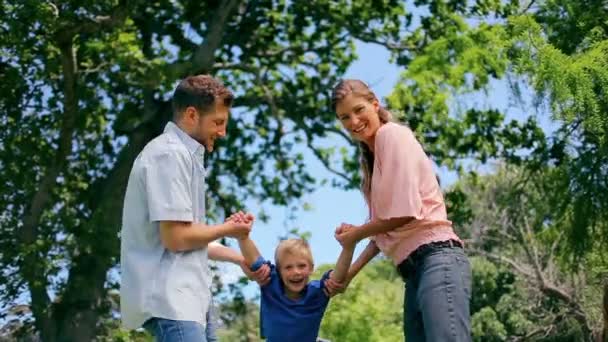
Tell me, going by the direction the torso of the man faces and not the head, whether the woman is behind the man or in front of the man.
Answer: in front

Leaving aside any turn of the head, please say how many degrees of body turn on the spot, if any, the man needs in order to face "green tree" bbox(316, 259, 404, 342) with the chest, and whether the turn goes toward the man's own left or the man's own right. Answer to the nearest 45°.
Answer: approximately 90° to the man's own left

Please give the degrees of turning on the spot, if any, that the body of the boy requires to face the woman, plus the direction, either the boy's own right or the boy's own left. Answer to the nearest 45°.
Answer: approximately 45° to the boy's own left

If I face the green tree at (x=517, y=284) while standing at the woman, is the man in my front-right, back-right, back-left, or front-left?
back-left

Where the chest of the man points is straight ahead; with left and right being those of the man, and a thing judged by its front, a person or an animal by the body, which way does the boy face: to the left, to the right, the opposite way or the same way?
to the right

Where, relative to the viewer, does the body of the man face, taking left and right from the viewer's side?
facing to the right of the viewer

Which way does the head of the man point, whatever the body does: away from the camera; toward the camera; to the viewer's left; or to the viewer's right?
to the viewer's right

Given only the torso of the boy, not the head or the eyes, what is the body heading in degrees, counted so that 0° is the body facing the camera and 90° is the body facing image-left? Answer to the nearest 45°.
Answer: approximately 0°

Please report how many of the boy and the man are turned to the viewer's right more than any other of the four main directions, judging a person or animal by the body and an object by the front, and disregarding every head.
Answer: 1

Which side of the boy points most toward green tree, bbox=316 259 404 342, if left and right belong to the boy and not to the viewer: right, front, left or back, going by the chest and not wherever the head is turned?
back

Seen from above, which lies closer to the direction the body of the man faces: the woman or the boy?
the woman
